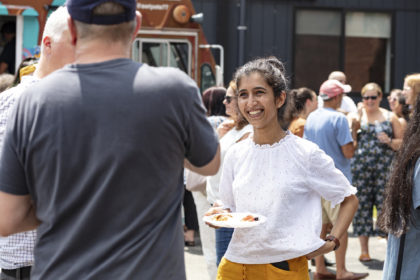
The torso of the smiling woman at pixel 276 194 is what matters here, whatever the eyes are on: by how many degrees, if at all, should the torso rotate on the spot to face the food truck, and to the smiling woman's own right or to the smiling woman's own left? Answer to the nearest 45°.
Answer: approximately 135° to the smiling woman's own right

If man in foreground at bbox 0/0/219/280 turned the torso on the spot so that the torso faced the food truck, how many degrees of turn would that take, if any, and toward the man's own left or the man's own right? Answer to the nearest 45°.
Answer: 0° — they already face it

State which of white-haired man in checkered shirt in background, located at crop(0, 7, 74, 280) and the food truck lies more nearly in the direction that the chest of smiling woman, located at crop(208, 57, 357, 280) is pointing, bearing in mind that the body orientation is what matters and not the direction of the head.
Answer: the white-haired man in checkered shirt in background

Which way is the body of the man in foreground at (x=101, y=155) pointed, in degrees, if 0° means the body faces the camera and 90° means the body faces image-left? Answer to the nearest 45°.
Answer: approximately 180°

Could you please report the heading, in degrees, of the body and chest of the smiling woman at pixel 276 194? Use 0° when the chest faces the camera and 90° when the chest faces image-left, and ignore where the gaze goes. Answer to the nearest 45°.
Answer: approximately 45°

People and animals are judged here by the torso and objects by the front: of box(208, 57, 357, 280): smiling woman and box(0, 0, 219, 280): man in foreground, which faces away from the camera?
the man in foreground

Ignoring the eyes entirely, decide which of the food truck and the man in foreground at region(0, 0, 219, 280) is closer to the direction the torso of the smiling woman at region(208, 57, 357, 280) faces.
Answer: the man in foreground

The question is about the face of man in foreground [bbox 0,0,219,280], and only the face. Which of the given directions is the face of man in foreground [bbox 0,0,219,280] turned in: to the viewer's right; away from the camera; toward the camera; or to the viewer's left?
away from the camera

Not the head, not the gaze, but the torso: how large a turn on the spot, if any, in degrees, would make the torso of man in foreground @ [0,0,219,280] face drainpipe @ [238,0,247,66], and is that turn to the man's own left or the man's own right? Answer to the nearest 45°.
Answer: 0° — they already face it

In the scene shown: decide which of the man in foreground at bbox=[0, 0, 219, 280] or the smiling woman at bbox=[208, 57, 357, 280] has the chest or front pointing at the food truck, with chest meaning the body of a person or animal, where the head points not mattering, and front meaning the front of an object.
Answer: the man in foreground
